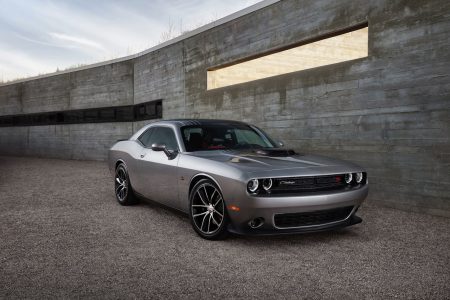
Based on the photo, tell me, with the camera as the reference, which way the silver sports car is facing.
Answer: facing the viewer and to the right of the viewer
